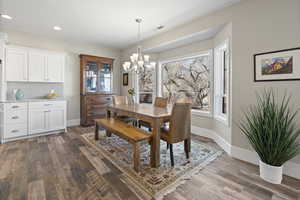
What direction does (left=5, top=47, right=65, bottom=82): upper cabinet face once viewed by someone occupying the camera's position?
facing the viewer and to the right of the viewer

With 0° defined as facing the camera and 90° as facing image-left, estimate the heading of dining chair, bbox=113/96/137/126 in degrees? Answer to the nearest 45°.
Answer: approximately 315°

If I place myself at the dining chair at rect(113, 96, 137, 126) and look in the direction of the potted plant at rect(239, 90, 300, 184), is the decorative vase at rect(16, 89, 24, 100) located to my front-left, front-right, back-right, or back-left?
back-right

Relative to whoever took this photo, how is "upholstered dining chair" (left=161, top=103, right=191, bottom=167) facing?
facing away from the viewer and to the left of the viewer

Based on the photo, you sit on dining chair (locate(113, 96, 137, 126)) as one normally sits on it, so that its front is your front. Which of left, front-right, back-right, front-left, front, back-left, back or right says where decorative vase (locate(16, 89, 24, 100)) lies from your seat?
back-right

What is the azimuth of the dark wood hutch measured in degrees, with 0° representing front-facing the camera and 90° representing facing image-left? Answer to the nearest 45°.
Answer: approximately 315°
